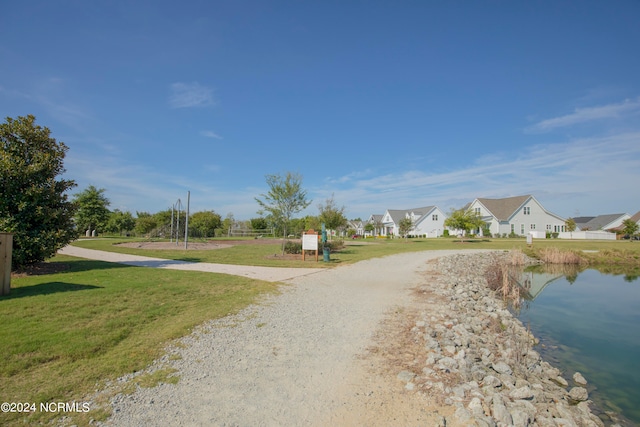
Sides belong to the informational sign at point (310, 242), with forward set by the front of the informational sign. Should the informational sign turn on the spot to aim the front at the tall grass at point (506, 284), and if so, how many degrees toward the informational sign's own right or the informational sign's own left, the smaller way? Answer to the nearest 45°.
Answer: approximately 45° to the informational sign's own left

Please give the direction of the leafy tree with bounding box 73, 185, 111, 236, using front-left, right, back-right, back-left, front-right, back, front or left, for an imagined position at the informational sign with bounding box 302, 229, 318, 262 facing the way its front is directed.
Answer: back-right

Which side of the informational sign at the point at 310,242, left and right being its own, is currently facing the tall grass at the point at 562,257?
left

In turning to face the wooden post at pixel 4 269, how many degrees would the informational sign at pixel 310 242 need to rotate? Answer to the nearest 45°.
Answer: approximately 45° to its right

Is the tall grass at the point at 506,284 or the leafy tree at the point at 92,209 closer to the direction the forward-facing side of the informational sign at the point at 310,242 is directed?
the tall grass

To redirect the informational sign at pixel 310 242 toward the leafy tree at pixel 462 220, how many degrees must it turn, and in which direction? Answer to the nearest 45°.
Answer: approximately 135° to its left

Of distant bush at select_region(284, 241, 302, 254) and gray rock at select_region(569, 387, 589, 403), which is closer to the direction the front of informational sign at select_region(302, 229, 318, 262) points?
the gray rock

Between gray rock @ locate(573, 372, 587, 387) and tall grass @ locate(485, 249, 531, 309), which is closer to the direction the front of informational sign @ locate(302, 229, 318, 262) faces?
the gray rock

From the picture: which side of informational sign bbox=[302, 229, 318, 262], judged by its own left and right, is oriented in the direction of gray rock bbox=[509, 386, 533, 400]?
front

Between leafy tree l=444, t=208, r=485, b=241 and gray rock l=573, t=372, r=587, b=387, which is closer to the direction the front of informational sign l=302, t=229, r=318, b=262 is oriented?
the gray rock

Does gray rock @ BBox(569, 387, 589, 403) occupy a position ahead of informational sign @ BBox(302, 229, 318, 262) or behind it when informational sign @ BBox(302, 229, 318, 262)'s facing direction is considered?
ahead

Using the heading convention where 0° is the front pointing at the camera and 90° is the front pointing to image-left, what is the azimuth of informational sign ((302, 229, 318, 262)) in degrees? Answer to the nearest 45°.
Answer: approximately 0°

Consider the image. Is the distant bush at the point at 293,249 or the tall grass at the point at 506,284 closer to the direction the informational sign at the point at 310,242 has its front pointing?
the tall grass

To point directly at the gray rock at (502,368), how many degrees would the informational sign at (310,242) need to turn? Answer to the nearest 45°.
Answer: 0° — it already faces it

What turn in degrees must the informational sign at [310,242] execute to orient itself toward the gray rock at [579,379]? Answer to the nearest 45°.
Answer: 0° — it already faces it
